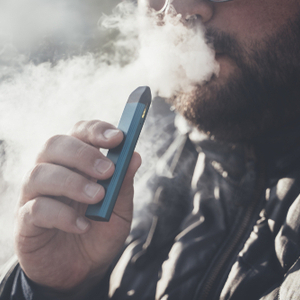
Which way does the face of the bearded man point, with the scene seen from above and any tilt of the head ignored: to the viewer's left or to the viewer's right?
to the viewer's left

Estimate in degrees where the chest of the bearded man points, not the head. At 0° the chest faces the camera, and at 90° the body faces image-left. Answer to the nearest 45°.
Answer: approximately 45°
